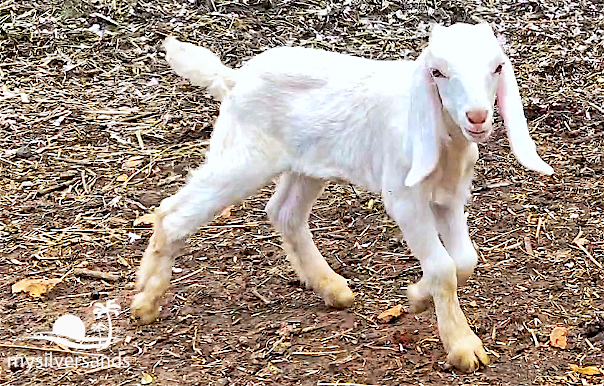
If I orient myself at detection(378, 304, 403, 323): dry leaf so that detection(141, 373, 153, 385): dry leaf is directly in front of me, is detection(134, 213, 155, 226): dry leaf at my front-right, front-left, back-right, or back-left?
front-right

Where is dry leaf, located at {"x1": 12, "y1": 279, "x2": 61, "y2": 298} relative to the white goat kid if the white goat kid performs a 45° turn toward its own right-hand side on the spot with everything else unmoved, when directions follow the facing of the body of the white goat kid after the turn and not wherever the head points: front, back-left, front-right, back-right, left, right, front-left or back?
right

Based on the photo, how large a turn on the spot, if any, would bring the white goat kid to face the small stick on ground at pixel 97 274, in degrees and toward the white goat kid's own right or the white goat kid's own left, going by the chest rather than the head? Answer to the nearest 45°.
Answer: approximately 135° to the white goat kid's own right

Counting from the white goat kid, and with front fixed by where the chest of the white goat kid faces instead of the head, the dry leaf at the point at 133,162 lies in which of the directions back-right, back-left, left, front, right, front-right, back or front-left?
back

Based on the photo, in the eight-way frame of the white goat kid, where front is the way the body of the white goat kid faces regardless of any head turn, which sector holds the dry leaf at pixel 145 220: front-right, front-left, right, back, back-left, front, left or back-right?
back

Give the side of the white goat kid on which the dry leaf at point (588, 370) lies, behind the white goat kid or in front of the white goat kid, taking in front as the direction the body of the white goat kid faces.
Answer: in front

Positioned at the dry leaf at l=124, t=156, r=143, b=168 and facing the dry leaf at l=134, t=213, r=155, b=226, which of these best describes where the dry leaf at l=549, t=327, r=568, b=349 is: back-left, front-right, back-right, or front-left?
front-left

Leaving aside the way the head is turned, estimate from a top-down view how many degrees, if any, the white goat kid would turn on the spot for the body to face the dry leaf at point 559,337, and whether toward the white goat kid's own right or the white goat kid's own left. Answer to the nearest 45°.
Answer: approximately 45° to the white goat kid's own left

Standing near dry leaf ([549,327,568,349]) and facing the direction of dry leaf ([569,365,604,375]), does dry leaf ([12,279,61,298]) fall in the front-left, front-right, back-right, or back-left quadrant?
back-right
